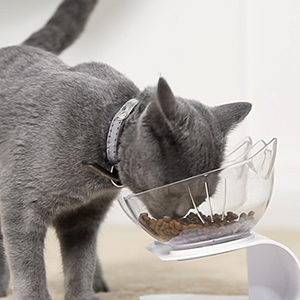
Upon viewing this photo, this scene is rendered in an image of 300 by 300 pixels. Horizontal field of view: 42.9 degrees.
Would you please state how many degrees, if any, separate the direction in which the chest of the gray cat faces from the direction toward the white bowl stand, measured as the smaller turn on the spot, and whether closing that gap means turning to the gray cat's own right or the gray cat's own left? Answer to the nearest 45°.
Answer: approximately 45° to the gray cat's own left

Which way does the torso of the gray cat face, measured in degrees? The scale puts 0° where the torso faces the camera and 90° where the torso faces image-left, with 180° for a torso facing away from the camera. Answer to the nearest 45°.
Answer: approximately 315°
